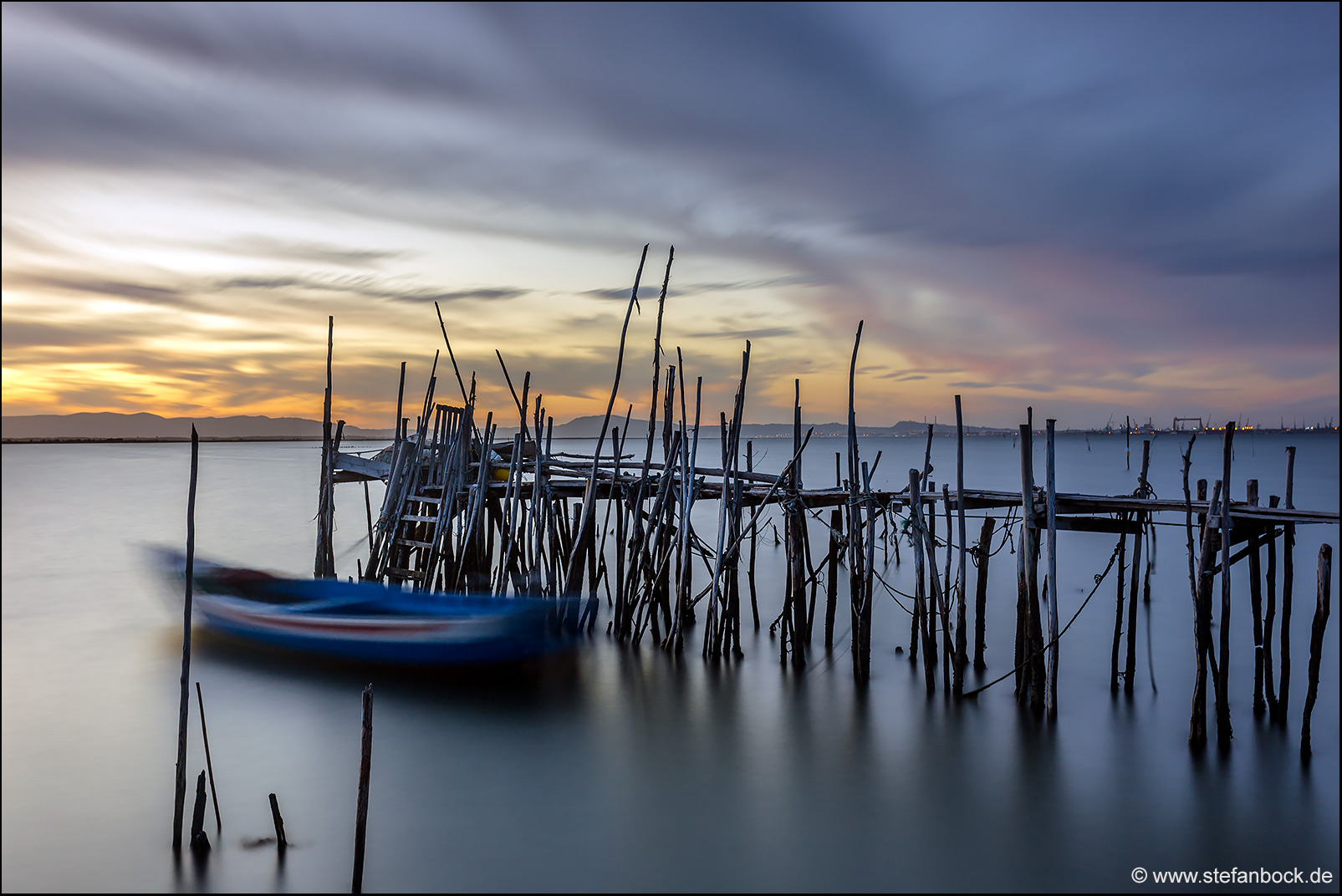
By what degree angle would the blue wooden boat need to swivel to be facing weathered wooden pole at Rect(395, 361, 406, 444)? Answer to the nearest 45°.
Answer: approximately 90° to its right

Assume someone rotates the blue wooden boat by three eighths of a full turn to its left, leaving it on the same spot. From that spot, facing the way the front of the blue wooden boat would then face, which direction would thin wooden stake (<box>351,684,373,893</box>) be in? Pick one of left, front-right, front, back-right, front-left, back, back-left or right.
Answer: front-right

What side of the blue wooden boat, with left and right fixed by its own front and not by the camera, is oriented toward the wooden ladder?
right

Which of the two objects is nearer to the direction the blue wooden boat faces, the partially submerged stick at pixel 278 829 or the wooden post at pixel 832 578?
the partially submerged stick

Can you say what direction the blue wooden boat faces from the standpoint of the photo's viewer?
facing to the left of the viewer

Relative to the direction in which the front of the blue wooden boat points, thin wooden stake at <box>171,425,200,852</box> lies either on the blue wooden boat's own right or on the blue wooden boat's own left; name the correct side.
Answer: on the blue wooden boat's own left

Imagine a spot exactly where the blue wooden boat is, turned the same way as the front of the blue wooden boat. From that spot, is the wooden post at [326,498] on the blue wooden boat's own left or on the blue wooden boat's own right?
on the blue wooden boat's own right

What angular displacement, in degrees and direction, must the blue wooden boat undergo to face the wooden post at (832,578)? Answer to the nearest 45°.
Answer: approximately 180°

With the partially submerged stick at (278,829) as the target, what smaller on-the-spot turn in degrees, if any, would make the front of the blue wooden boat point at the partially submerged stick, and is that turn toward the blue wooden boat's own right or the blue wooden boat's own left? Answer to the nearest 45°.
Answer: approximately 90° to the blue wooden boat's own left
